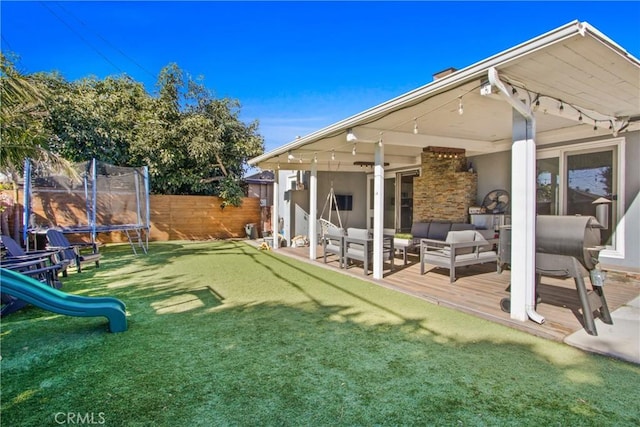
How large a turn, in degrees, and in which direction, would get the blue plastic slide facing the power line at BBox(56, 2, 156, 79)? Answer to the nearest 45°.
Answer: approximately 90° to its left

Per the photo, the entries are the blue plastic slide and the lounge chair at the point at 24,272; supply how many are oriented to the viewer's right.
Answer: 2

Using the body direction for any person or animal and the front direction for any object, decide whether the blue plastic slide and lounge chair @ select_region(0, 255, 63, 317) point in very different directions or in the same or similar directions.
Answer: same or similar directions

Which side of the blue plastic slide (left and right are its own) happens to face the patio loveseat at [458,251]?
front

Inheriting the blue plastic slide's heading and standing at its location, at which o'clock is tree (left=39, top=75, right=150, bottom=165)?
The tree is roughly at 9 o'clock from the blue plastic slide.

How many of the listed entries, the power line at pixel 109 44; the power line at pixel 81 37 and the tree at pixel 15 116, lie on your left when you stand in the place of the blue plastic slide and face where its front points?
3

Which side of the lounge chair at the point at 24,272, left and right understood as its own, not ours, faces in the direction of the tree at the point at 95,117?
left

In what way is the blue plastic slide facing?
to the viewer's right

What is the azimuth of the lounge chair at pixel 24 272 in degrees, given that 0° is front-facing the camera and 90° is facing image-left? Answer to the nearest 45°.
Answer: approximately 270°

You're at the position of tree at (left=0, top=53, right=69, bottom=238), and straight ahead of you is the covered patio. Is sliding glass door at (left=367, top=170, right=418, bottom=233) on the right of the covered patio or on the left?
left

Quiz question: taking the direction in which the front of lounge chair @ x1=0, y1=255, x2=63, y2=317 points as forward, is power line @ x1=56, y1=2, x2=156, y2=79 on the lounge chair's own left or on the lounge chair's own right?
on the lounge chair's own left
